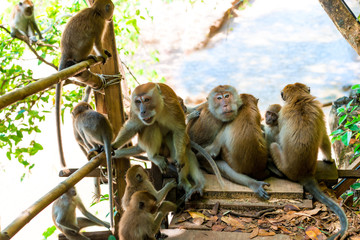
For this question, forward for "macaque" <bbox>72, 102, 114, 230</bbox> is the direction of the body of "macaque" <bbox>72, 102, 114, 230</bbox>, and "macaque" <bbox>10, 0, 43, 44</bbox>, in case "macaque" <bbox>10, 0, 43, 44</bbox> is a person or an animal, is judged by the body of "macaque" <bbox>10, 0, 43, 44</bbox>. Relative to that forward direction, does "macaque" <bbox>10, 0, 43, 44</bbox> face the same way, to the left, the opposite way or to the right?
the opposite way

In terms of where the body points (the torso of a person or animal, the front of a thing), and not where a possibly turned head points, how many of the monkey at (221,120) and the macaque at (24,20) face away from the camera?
0

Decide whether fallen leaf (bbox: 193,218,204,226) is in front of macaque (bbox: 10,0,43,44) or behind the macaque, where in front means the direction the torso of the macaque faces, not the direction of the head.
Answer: in front

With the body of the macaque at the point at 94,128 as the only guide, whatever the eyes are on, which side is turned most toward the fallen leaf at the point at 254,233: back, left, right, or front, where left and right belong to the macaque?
back

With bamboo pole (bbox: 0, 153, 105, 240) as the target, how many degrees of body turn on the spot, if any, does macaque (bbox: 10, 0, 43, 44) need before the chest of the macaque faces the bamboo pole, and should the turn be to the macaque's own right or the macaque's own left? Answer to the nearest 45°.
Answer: approximately 45° to the macaque's own right

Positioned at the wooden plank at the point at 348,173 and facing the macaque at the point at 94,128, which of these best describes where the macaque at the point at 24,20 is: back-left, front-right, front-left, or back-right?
front-right

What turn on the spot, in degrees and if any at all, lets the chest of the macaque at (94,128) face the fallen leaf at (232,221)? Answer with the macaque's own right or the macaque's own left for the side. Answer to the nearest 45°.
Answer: approximately 180°

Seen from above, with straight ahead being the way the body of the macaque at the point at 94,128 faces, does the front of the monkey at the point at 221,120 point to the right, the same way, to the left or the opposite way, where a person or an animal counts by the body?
the opposite way

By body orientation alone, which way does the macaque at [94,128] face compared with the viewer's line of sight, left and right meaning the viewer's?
facing away from the viewer and to the left of the viewer

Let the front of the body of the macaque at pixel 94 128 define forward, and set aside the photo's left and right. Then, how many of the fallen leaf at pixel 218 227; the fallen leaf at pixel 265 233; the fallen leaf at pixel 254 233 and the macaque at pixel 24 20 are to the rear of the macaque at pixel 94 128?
3
